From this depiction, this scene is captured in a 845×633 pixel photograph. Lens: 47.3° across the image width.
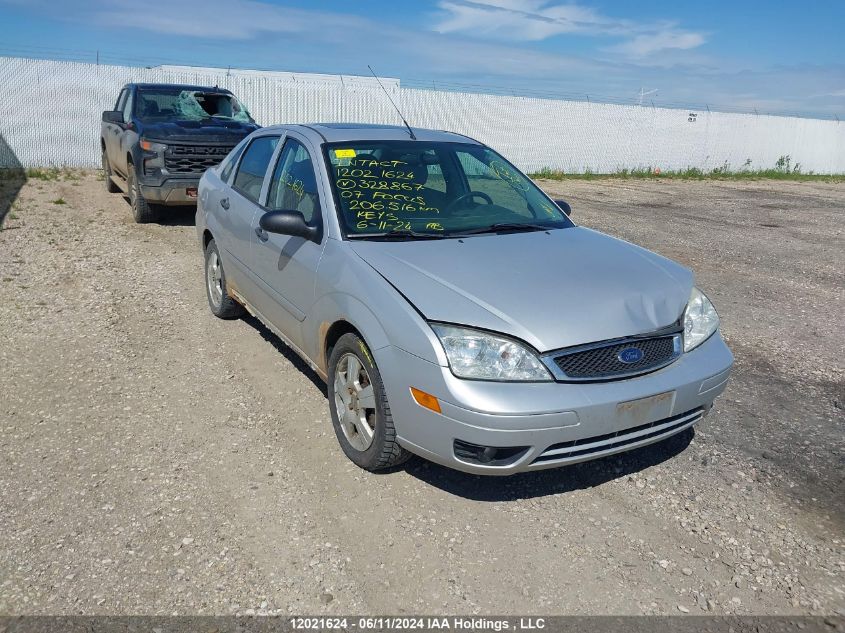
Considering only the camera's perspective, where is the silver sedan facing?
facing the viewer and to the right of the viewer

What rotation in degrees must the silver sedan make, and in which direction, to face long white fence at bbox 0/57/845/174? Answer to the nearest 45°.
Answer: approximately 135° to its left

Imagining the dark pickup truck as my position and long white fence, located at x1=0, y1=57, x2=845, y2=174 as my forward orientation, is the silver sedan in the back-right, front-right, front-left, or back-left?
back-right

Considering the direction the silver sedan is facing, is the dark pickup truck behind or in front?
behind
